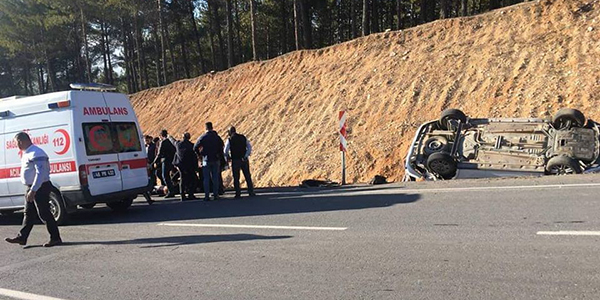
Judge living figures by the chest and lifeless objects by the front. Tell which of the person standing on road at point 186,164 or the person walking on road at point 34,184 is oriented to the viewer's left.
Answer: the person walking on road at point 34,184

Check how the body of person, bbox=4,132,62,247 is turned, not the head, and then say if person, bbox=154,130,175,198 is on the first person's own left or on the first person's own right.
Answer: on the first person's own right

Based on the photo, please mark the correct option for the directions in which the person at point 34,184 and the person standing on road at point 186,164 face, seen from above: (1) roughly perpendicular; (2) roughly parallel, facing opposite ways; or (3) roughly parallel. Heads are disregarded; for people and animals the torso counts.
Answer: roughly perpendicular

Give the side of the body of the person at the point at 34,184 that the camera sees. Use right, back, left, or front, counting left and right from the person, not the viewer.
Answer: left

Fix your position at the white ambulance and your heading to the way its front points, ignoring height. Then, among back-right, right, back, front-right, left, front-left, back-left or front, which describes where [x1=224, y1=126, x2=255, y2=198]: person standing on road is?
back-right

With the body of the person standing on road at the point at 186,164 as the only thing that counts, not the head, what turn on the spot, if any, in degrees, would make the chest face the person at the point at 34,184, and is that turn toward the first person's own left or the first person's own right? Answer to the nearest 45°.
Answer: approximately 135° to the first person's own left

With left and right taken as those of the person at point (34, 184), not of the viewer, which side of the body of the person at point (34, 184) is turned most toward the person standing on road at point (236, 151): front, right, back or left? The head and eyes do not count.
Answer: back

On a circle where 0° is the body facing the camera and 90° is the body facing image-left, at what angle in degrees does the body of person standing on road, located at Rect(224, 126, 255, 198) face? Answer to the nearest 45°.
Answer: approximately 135°

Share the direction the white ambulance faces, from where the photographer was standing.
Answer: facing away from the viewer and to the left of the viewer

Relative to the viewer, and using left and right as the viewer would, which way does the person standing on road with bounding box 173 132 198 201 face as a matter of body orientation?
facing away from the viewer

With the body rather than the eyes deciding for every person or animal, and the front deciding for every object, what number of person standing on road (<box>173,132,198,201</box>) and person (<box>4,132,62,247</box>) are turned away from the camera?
1
